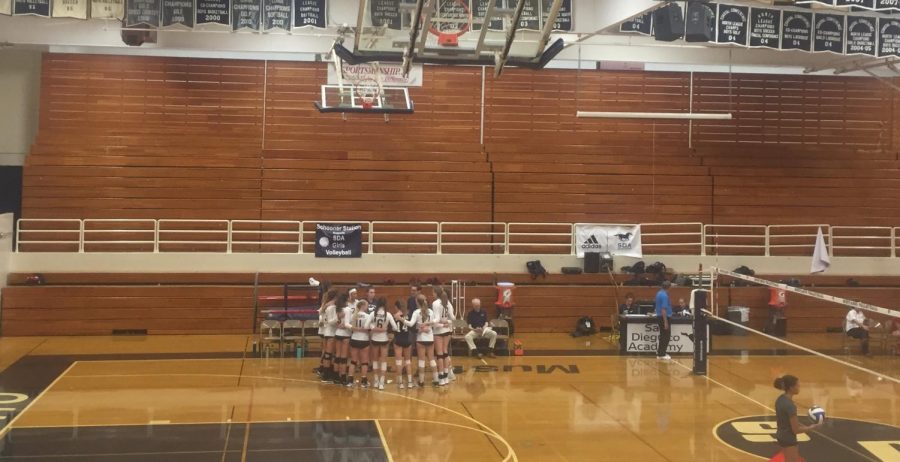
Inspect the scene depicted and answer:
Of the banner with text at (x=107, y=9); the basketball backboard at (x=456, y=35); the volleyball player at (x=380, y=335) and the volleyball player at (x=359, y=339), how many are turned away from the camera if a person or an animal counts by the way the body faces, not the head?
3

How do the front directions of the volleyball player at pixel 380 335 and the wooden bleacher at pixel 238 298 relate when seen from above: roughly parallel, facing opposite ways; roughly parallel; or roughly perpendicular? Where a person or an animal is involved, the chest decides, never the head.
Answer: roughly parallel, facing opposite ways

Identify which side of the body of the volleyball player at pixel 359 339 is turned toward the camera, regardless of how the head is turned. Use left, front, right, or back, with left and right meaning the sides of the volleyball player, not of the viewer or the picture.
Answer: back

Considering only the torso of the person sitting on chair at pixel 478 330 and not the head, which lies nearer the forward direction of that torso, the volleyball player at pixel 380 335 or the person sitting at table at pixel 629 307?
the volleyball player

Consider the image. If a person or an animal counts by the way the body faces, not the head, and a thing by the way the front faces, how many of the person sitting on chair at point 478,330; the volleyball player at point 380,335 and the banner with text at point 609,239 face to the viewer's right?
0

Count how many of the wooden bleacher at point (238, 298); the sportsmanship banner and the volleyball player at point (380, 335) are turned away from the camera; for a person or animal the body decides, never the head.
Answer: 1

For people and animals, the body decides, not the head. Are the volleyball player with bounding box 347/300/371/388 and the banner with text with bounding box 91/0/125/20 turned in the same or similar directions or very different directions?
very different directions

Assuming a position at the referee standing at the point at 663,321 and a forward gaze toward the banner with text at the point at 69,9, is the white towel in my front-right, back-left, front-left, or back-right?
back-right

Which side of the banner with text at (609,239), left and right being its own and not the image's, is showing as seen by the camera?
front

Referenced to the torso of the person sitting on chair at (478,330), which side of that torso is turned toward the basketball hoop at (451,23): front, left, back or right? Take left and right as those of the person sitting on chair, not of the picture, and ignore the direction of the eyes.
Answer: front

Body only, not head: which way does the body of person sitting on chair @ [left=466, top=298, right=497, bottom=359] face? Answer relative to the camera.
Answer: toward the camera

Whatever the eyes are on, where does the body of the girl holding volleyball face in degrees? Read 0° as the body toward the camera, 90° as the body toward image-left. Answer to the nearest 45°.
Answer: approximately 270°

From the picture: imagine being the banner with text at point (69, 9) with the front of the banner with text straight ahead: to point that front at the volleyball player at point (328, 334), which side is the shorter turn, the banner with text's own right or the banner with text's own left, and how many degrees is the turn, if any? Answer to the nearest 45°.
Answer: approximately 45° to the banner with text's own left

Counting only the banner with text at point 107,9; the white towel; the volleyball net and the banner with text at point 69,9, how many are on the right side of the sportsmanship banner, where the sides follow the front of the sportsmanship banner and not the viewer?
2

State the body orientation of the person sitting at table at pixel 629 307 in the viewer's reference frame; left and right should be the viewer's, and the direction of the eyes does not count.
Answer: facing the viewer

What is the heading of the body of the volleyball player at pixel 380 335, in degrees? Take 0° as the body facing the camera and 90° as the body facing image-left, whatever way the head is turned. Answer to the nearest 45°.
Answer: approximately 180°
